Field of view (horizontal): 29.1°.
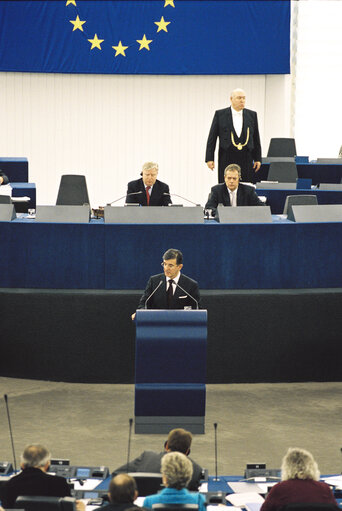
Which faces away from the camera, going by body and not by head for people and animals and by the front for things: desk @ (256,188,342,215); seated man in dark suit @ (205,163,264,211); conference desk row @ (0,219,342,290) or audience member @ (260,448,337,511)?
the audience member

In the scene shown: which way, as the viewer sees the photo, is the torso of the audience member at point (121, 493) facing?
away from the camera

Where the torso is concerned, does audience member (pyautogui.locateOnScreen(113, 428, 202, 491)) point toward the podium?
yes

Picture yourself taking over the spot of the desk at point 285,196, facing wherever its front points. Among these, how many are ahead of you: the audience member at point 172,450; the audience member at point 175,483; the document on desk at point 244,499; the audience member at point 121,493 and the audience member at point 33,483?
5

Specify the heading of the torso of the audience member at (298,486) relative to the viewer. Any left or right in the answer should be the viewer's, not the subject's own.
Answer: facing away from the viewer

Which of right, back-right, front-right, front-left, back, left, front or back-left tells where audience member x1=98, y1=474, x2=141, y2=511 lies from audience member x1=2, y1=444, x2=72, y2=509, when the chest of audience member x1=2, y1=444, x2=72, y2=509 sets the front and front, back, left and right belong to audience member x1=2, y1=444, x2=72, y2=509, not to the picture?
back-right

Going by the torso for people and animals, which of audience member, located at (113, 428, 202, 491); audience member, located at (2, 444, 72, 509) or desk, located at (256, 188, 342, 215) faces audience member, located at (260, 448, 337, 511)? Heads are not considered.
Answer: the desk

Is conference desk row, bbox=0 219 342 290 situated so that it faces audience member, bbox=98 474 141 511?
yes

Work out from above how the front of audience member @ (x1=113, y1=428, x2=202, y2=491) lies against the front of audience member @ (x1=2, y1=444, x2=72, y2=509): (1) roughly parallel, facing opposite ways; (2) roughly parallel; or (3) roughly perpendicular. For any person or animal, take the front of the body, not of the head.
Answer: roughly parallel

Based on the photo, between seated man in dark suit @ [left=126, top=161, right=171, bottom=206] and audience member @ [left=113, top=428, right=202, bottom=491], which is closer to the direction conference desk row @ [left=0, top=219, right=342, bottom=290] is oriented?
the audience member

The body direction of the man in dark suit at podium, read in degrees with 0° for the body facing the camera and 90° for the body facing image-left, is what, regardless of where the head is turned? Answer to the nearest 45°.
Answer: approximately 0°

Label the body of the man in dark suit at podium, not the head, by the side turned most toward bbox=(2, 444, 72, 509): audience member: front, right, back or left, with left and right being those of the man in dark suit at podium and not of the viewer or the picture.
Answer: front

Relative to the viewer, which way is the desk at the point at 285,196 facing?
toward the camera

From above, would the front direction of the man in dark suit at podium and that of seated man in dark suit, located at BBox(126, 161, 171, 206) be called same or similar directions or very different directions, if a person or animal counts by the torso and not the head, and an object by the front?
same or similar directions

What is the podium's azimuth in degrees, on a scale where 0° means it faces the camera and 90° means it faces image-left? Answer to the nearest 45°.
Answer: approximately 0°

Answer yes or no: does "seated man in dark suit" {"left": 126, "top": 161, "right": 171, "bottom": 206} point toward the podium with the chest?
yes

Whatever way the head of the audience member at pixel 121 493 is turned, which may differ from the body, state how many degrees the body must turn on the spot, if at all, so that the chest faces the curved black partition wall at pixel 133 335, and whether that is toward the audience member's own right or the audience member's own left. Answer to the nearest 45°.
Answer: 0° — they already face it

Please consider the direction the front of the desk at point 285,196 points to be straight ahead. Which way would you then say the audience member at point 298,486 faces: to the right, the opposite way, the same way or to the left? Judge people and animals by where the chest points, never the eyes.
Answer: the opposite way

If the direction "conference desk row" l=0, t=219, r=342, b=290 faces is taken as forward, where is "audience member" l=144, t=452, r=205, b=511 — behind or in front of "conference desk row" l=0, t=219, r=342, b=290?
in front

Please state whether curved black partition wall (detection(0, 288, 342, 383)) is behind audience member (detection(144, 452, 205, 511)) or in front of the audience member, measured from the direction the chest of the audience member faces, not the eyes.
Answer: in front
